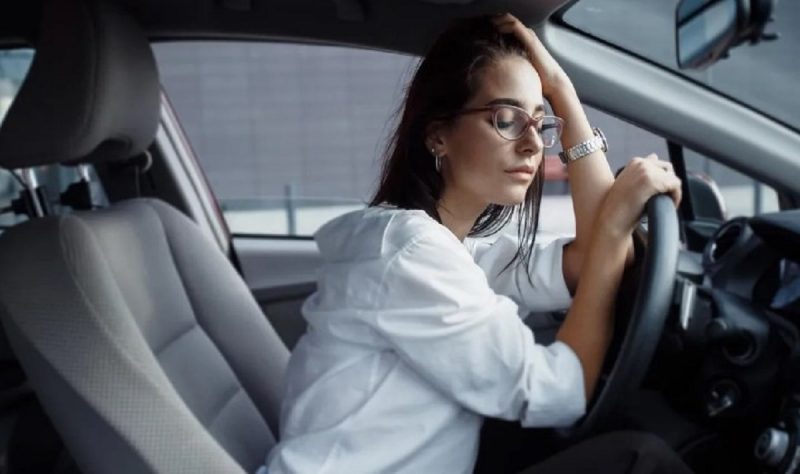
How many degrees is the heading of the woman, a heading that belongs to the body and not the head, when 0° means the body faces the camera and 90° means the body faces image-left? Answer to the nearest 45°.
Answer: approximately 270°
